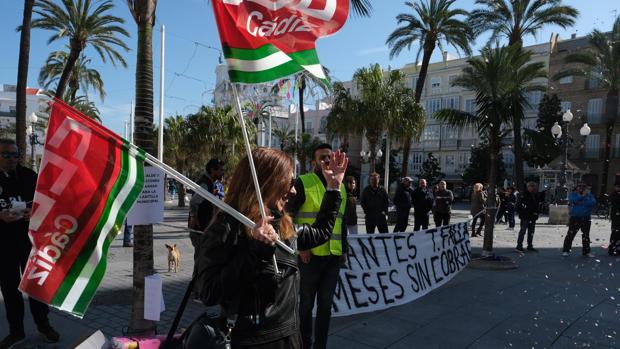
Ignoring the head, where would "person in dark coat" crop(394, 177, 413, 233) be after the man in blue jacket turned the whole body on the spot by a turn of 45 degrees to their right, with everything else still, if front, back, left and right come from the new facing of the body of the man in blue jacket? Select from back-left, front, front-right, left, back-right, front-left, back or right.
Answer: front-right

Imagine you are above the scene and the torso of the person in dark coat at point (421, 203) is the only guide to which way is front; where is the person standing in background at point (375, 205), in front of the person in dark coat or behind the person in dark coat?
in front

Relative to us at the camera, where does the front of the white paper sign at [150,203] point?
facing the viewer

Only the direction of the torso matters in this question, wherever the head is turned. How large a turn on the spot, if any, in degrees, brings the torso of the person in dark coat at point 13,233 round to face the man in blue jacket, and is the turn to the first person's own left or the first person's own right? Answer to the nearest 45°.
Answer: approximately 90° to the first person's own left

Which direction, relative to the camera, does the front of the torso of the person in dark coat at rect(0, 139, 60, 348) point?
toward the camera

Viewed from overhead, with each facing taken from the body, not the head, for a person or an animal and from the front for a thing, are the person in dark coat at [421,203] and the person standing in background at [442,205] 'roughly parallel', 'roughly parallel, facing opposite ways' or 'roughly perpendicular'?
roughly parallel

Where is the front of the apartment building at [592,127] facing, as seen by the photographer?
facing the viewer and to the left of the viewer

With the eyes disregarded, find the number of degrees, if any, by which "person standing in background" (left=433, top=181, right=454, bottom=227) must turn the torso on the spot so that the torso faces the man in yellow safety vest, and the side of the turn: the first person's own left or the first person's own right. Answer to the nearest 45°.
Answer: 0° — they already face them

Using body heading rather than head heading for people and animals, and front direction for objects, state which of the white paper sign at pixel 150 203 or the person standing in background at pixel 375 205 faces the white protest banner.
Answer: the person standing in background

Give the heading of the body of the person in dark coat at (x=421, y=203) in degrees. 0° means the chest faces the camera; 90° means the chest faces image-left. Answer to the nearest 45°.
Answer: approximately 0°

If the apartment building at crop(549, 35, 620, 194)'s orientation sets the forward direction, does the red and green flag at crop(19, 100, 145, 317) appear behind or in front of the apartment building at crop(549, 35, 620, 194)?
in front

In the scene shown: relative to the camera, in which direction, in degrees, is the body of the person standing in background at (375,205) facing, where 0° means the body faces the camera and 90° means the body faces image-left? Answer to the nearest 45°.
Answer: approximately 0°

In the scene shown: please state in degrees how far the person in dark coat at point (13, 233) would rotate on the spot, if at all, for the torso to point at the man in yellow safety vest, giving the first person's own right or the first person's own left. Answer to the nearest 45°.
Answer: approximately 45° to the first person's own left

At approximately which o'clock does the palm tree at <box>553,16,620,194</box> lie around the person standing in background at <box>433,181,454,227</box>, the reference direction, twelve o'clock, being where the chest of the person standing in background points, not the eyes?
The palm tree is roughly at 7 o'clock from the person standing in background.

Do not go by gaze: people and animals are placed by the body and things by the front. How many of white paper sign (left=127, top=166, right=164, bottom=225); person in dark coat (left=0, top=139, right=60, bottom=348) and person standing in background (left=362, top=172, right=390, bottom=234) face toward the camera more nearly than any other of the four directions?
3

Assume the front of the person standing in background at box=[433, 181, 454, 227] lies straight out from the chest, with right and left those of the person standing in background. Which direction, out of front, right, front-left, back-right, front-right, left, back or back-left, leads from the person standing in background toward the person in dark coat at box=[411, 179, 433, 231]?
front-right

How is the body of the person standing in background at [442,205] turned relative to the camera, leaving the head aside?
toward the camera
